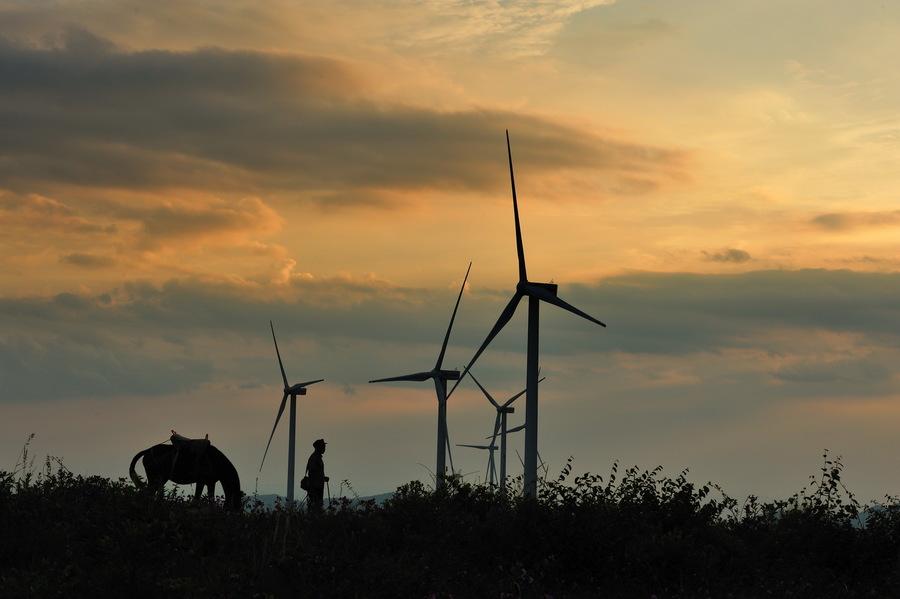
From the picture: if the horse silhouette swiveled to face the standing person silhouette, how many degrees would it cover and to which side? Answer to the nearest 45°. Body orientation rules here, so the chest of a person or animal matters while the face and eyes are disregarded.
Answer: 0° — it already faces them

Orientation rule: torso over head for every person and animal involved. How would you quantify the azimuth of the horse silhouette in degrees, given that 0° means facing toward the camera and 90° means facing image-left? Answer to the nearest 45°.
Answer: approximately 270°
